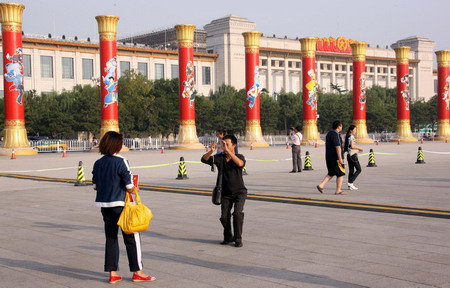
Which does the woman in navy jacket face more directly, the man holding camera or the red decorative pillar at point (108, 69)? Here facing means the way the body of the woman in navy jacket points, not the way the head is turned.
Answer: the man holding camera

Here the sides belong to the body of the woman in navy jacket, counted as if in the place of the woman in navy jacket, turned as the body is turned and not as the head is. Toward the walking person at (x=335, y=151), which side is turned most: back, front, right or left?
front

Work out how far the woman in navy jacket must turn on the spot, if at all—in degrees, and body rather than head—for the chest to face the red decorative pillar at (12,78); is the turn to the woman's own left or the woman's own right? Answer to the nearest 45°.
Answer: approximately 45° to the woman's own left

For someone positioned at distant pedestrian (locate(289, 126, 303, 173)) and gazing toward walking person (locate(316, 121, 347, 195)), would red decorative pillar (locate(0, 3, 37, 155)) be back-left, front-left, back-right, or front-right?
back-right

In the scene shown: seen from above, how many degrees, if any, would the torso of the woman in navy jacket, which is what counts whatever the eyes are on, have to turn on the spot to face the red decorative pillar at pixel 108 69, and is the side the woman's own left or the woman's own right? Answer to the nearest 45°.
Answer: approximately 45° to the woman's own left

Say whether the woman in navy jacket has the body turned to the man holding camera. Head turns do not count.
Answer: yes

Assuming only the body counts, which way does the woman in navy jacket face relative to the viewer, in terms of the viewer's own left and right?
facing away from the viewer and to the right of the viewer

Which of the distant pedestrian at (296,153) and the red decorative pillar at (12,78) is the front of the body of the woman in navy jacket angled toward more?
the distant pedestrian

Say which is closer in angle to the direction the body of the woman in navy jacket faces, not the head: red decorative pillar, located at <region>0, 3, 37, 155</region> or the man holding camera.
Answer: the man holding camera

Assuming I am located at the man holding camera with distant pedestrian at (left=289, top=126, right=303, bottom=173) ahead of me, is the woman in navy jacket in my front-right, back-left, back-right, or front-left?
back-left

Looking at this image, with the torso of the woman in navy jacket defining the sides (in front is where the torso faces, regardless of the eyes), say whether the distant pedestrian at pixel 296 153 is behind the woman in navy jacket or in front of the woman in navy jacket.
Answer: in front
